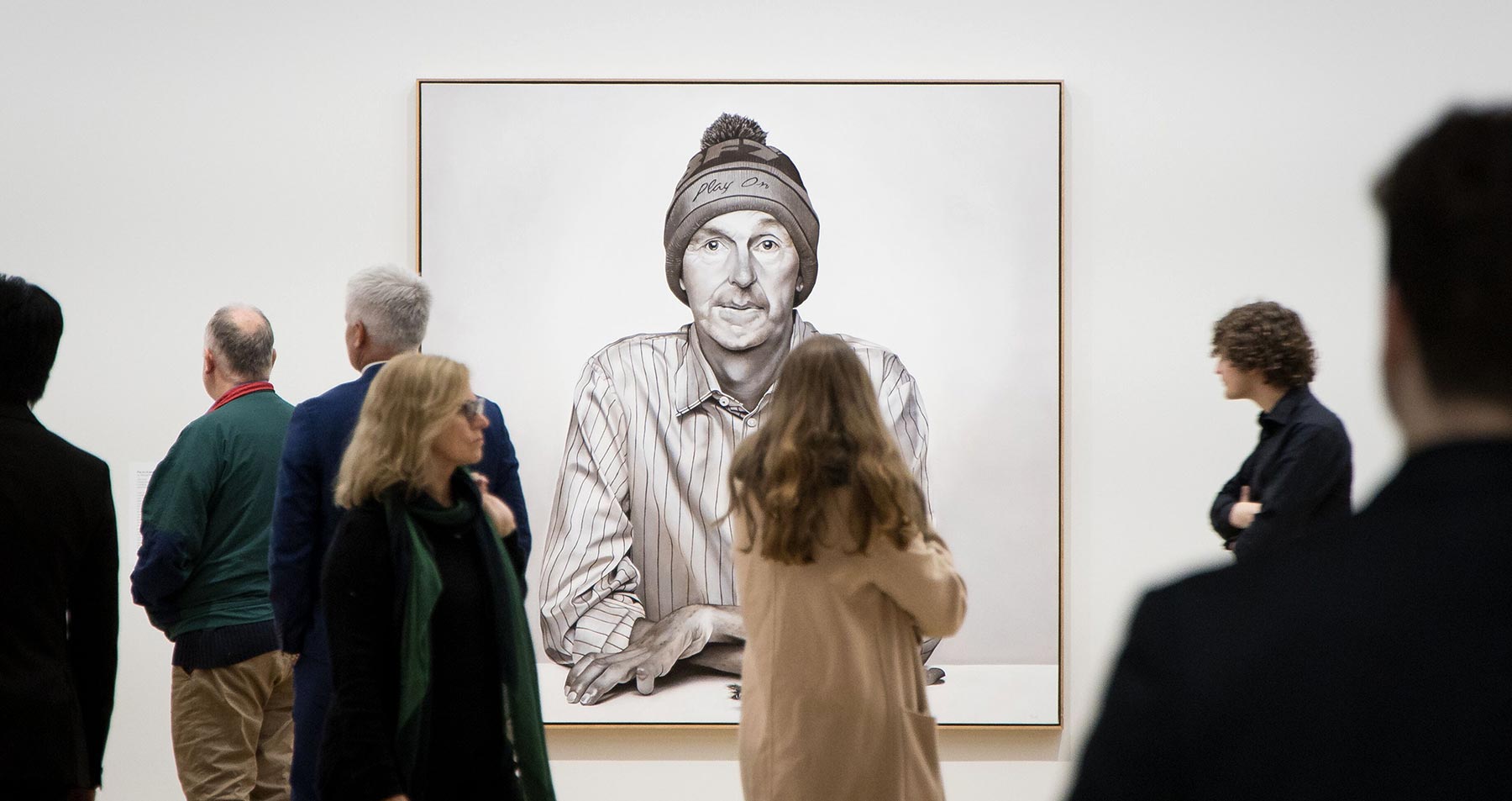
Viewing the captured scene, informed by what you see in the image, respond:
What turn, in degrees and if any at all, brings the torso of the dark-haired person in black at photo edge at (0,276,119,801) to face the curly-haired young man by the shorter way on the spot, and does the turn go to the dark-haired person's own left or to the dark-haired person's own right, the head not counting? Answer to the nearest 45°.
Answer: approximately 90° to the dark-haired person's own right

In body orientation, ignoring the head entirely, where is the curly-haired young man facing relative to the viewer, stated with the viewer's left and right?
facing to the left of the viewer

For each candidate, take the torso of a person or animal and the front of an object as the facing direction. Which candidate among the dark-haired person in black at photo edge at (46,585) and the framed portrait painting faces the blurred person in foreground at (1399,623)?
the framed portrait painting

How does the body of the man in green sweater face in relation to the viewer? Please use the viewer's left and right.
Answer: facing away from the viewer and to the left of the viewer

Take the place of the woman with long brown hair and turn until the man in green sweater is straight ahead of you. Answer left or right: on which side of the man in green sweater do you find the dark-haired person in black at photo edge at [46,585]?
left

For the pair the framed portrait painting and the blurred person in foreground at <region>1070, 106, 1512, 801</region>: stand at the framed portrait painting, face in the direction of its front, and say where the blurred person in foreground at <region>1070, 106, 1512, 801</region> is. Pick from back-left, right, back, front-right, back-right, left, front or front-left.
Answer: front

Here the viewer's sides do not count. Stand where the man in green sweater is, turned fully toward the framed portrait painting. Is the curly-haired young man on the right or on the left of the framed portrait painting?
right

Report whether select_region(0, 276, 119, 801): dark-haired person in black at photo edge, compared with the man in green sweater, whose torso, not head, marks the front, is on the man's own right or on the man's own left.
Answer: on the man's own left

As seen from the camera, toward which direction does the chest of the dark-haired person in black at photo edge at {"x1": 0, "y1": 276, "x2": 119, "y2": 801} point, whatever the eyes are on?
away from the camera

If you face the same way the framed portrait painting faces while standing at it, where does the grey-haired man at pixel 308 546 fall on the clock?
The grey-haired man is roughly at 1 o'clock from the framed portrait painting.

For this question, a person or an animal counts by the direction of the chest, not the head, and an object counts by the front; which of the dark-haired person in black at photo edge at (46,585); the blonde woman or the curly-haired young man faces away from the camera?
the dark-haired person in black at photo edge

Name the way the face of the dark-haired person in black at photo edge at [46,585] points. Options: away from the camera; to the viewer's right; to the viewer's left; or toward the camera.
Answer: away from the camera

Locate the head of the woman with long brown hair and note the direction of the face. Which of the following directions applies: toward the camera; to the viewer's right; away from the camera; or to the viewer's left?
away from the camera

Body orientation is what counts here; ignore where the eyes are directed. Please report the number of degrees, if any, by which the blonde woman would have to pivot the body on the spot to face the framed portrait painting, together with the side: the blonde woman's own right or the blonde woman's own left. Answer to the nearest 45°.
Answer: approximately 90° to the blonde woman's own left

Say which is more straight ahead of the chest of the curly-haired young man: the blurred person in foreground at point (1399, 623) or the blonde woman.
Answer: the blonde woman

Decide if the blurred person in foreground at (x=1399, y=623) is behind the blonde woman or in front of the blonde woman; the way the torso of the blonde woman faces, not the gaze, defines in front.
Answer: in front

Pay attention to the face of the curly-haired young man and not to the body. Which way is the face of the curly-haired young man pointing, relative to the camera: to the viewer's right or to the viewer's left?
to the viewer's left

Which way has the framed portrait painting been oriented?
toward the camera
